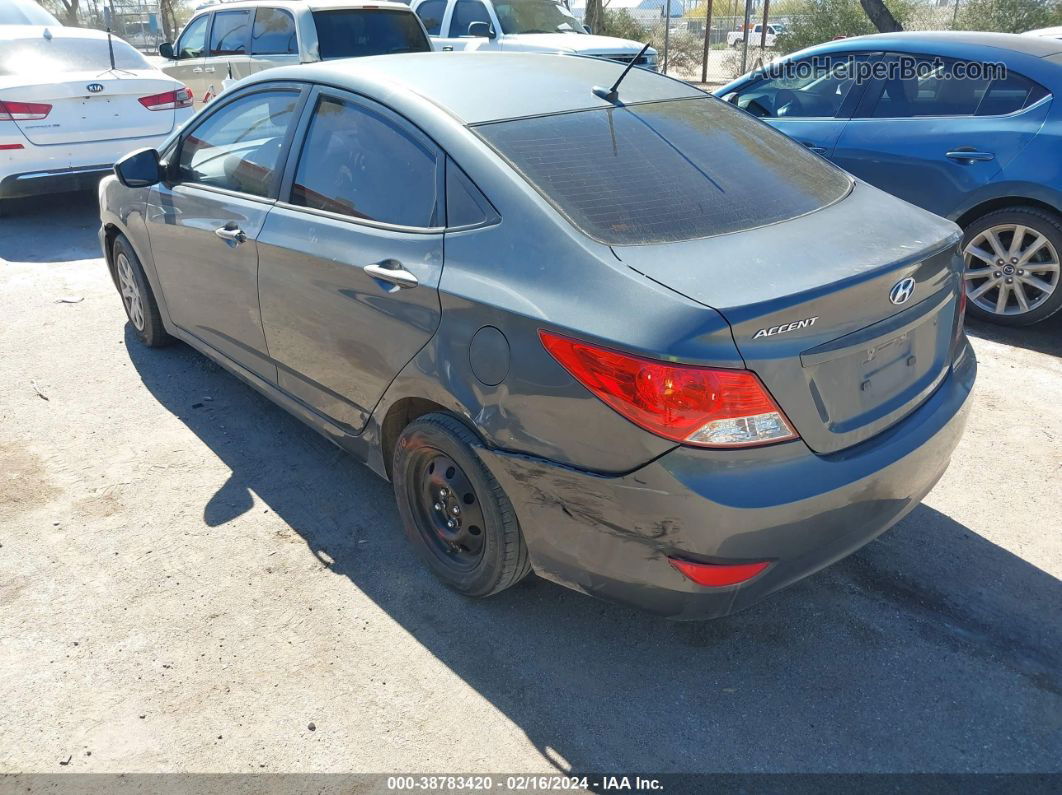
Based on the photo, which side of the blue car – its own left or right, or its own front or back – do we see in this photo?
left

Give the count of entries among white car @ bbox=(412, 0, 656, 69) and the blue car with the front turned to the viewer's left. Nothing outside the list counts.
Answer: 1

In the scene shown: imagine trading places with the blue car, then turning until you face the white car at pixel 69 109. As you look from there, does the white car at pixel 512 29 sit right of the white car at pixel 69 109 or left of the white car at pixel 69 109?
right

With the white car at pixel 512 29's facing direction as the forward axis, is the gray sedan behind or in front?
in front

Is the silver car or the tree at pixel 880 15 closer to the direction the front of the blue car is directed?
the silver car

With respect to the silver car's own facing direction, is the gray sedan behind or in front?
behind

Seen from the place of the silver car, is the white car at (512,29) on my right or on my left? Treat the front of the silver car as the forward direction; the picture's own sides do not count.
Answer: on my right

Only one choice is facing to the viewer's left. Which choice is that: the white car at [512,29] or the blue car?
the blue car

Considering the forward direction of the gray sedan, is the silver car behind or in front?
in front

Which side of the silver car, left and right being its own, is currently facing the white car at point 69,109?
left

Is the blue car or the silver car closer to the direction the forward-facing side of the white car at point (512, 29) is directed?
the blue car

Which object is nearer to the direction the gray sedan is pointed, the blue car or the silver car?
the silver car

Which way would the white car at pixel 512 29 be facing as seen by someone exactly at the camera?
facing the viewer and to the right of the viewer
